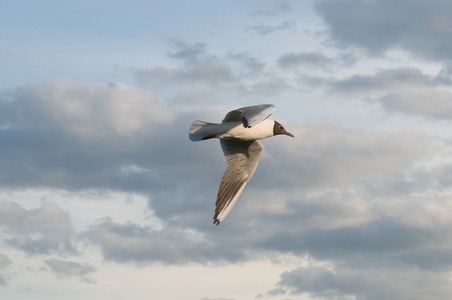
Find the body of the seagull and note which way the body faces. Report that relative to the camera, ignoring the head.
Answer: to the viewer's right
